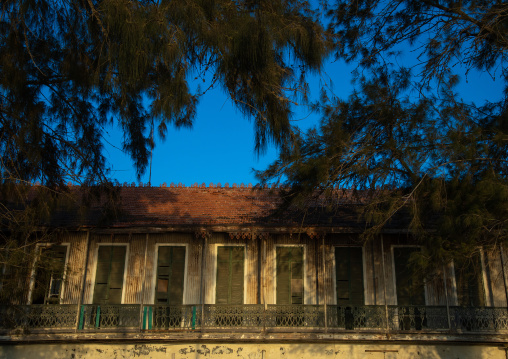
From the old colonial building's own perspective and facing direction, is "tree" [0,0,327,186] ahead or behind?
ahead

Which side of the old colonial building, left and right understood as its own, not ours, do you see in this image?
front
